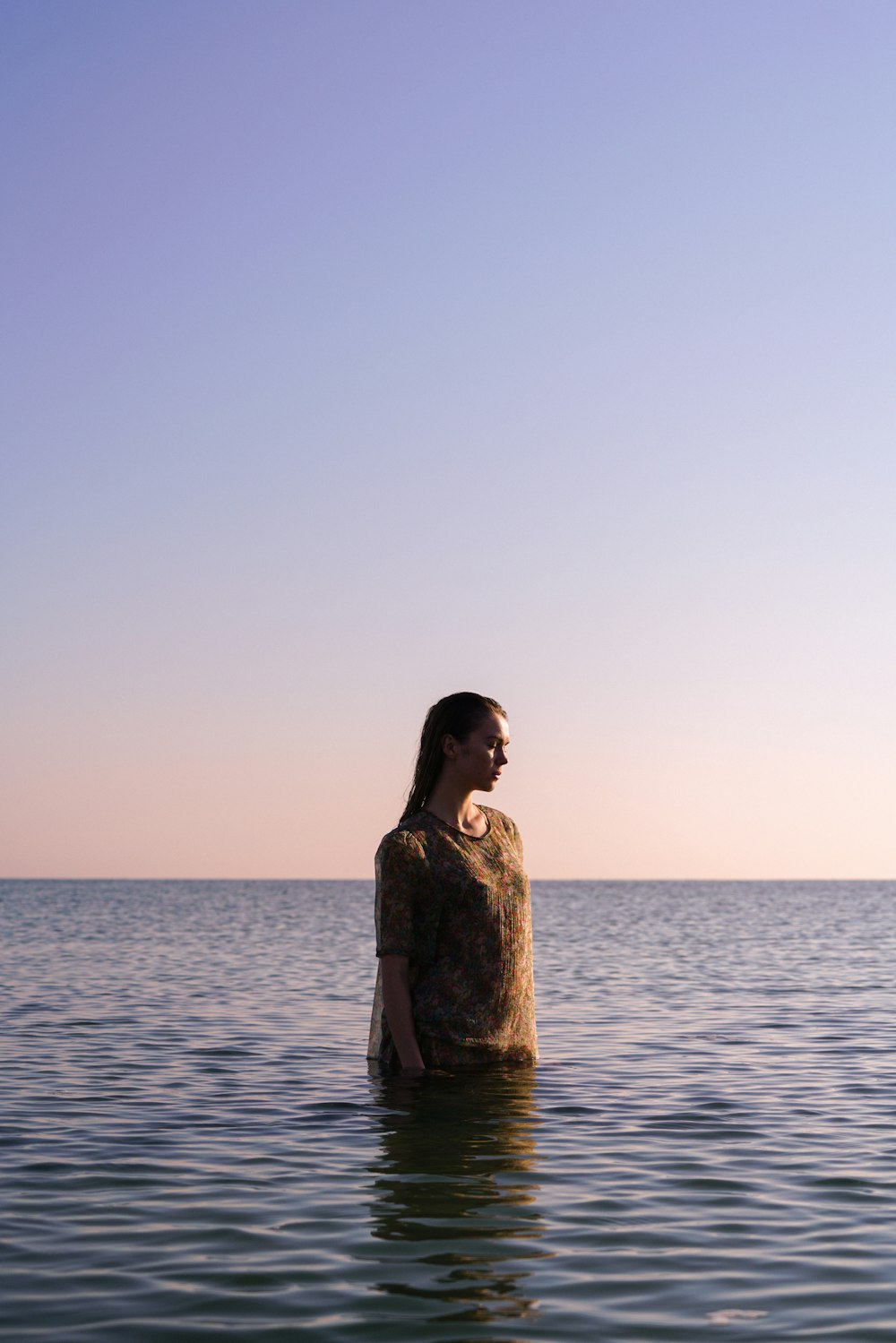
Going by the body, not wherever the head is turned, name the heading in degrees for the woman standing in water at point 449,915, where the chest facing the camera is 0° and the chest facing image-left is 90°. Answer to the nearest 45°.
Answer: approximately 315°

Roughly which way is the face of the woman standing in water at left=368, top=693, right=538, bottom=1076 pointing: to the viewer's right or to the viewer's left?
to the viewer's right
